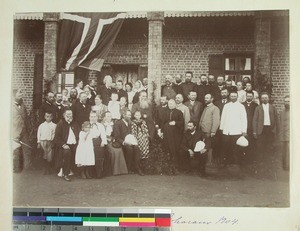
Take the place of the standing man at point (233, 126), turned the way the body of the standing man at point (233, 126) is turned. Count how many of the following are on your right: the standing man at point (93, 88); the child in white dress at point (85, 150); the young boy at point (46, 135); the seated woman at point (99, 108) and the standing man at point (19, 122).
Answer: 5

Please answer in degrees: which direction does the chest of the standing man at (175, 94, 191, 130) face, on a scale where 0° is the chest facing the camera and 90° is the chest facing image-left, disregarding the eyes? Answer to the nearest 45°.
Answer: approximately 45°

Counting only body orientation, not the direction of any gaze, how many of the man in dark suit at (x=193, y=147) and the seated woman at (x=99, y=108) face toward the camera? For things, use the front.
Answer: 2

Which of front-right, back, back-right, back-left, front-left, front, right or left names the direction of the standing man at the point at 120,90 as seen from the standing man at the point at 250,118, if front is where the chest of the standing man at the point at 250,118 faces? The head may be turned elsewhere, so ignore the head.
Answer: right

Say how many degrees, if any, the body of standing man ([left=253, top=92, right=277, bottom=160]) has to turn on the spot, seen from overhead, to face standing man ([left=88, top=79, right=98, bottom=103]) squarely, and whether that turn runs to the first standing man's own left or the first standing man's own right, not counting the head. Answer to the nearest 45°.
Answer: approximately 90° to the first standing man's own right
